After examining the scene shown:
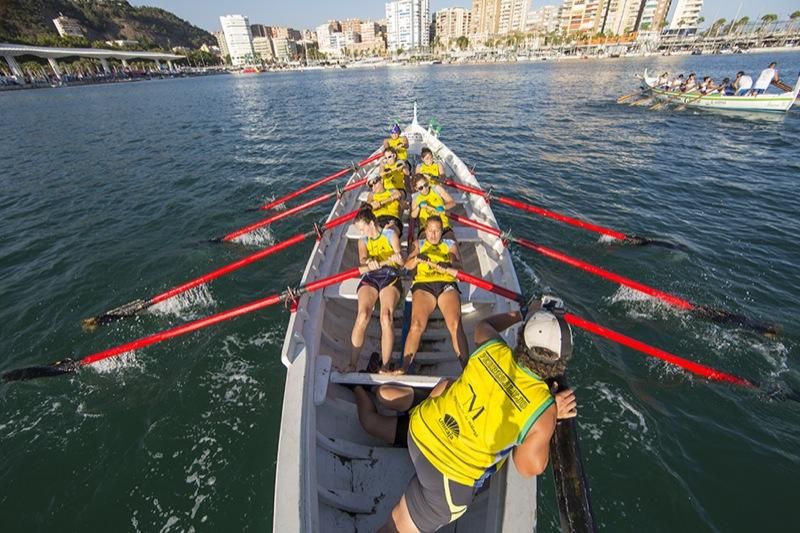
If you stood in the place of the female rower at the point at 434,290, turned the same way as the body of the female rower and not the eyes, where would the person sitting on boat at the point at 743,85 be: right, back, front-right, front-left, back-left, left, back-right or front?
back-left

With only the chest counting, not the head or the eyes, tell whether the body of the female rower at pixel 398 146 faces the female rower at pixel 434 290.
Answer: yes

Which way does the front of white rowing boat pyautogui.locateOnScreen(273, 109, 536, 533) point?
away from the camera

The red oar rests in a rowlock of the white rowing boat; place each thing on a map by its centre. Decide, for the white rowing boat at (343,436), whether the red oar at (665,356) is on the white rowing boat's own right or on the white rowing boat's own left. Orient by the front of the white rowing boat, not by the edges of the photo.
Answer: on the white rowing boat's own right

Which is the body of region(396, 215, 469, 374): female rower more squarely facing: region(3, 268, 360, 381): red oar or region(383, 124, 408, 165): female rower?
the red oar

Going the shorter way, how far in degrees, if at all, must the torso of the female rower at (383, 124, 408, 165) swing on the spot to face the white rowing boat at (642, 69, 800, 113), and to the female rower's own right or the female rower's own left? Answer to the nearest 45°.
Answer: approximately 135° to the female rower's own left

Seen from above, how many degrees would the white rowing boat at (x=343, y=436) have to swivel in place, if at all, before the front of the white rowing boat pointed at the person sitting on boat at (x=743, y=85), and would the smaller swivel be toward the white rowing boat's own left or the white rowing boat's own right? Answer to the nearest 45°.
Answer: approximately 45° to the white rowing boat's own right

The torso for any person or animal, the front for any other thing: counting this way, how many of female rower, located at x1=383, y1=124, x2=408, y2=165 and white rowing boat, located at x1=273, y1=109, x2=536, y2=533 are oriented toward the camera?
1

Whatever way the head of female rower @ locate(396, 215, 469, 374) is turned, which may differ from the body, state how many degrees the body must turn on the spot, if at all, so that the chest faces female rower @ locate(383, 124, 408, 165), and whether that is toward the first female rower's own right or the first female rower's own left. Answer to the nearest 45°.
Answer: approximately 180°

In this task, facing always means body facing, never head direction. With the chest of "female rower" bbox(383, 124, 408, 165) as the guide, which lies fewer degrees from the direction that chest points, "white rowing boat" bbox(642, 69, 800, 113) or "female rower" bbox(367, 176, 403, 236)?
the female rower

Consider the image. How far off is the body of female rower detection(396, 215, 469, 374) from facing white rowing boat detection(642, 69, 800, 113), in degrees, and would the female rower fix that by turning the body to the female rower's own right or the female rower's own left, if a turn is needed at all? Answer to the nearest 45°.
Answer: approximately 135° to the female rower's own left

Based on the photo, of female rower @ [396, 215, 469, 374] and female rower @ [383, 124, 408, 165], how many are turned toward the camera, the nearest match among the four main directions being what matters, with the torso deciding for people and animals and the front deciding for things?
2

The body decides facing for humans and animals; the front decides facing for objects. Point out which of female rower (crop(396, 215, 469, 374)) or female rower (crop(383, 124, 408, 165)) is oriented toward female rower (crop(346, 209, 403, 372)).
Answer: female rower (crop(383, 124, 408, 165))

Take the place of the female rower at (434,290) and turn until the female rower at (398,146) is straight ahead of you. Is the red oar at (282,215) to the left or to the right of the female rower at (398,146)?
left
